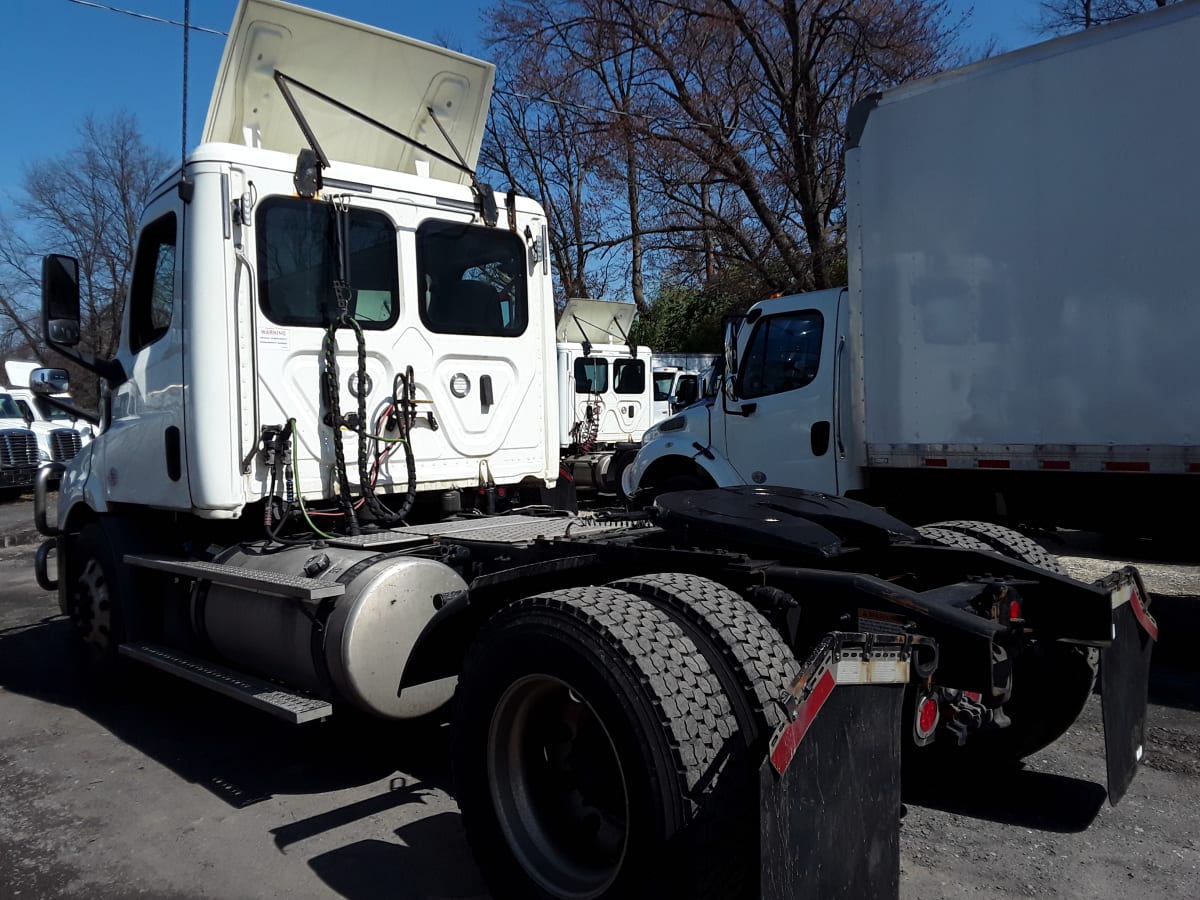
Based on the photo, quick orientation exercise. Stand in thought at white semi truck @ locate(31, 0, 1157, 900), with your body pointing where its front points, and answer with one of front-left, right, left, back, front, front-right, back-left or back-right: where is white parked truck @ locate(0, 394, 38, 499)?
front

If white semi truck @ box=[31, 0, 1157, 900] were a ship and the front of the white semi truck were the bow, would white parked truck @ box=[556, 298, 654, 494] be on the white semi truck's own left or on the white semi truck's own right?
on the white semi truck's own right

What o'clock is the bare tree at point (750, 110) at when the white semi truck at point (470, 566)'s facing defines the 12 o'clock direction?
The bare tree is roughly at 2 o'clock from the white semi truck.

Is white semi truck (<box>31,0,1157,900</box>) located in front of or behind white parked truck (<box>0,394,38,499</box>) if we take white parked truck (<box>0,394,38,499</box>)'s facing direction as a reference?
in front

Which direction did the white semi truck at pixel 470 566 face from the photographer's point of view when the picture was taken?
facing away from the viewer and to the left of the viewer

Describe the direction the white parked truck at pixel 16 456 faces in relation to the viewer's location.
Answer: facing the viewer and to the right of the viewer
